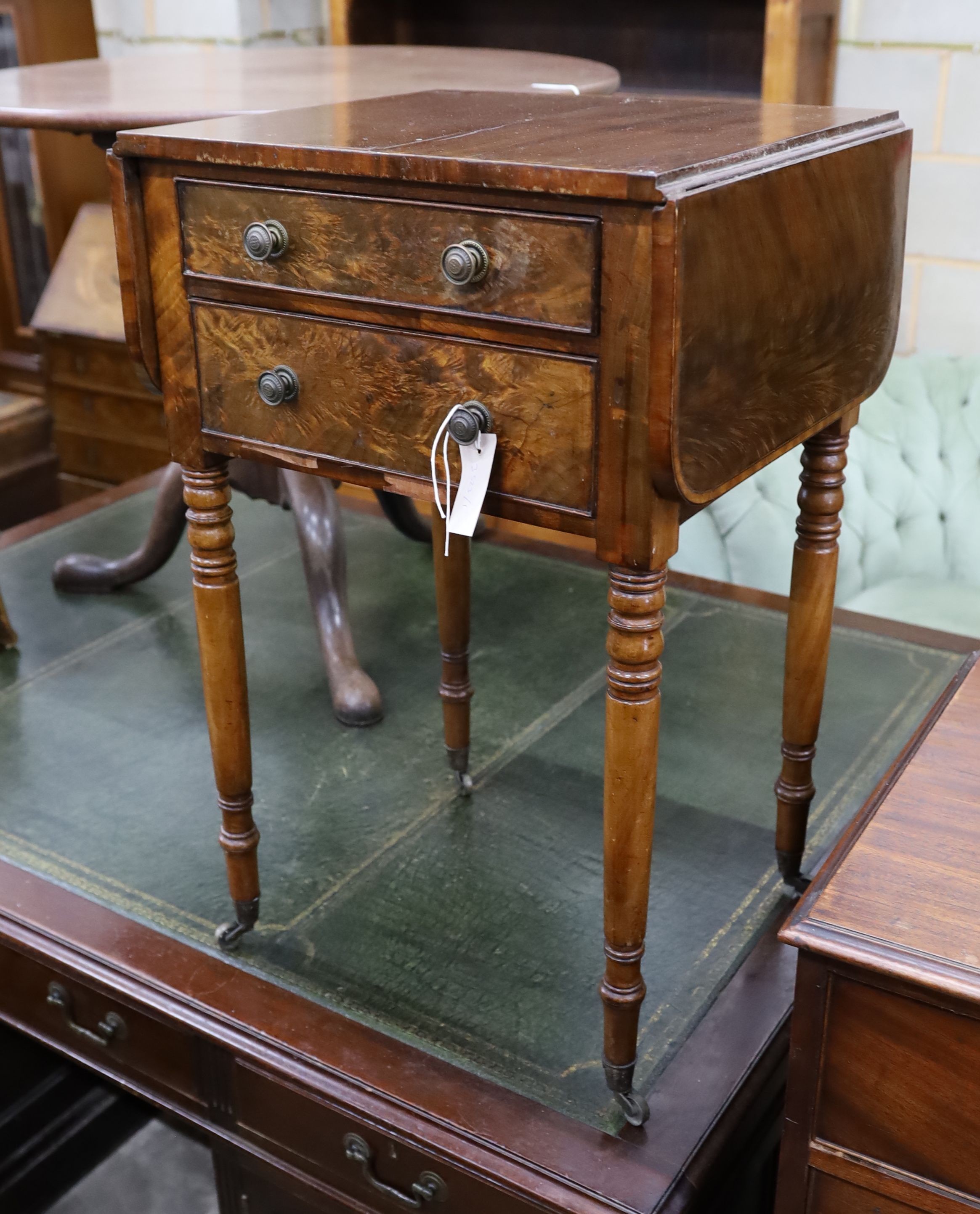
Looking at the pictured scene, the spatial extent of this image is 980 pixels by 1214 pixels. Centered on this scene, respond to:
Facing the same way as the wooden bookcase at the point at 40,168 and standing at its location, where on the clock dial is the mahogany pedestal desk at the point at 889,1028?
The mahogany pedestal desk is roughly at 10 o'clock from the wooden bookcase.

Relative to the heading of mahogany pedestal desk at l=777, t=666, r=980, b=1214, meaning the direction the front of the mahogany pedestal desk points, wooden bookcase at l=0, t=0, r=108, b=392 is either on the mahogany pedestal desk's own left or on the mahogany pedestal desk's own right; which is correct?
on the mahogany pedestal desk's own right

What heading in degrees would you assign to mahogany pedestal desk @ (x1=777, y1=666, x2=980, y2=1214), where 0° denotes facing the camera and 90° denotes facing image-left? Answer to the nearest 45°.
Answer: approximately 45°

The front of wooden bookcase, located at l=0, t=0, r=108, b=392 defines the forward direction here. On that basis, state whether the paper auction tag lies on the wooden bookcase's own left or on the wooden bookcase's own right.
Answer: on the wooden bookcase's own left

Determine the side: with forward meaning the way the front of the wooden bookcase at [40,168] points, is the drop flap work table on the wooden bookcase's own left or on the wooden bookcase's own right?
on the wooden bookcase's own left

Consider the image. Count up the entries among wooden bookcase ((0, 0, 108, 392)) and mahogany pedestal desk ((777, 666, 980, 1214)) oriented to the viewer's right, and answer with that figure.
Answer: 0

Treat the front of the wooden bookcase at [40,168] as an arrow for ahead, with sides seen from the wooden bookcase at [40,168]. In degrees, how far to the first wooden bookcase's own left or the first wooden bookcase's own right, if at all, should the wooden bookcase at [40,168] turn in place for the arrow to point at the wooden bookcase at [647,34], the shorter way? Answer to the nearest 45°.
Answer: approximately 90° to the first wooden bookcase's own left

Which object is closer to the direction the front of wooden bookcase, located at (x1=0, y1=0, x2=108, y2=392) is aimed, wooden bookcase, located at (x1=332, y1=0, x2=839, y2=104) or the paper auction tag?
the paper auction tag

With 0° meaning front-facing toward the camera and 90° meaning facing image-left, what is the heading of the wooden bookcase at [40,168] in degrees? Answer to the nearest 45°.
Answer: approximately 45°

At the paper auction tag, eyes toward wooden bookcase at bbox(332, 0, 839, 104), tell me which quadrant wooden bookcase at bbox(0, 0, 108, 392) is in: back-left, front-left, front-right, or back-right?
front-left
